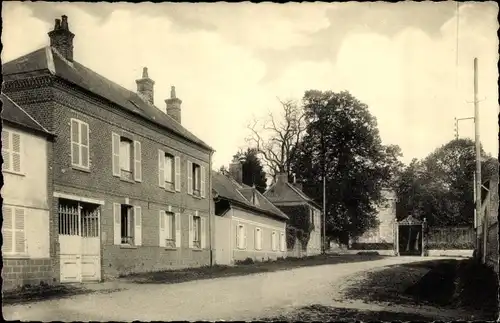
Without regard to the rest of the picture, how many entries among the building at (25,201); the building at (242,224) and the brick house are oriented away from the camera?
0

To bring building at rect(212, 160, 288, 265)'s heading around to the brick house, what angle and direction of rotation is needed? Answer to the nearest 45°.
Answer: approximately 45° to its right

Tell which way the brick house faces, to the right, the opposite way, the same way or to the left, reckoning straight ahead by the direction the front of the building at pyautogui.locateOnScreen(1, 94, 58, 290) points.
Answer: the same way

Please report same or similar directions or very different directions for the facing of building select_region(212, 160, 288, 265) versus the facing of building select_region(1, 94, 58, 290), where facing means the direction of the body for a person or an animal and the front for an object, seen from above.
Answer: same or similar directions

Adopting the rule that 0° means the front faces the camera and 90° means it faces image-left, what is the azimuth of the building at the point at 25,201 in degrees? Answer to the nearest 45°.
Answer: approximately 315°

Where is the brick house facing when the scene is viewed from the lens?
facing the viewer and to the right of the viewer

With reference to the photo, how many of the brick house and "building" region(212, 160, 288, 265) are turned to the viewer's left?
0

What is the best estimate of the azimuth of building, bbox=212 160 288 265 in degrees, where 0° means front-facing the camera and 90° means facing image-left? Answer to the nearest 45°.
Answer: approximately 315°

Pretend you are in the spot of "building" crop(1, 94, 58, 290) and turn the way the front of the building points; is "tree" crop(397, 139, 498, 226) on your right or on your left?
on your left

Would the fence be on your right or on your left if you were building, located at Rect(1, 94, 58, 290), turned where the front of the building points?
on your left
